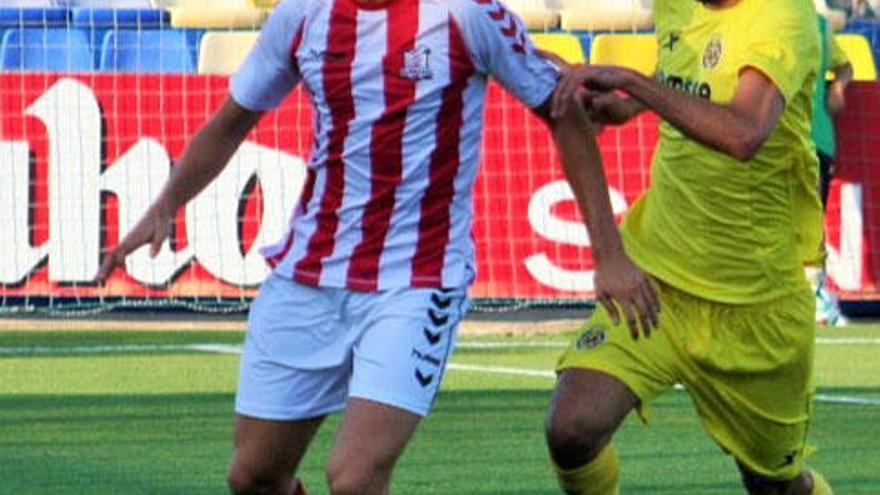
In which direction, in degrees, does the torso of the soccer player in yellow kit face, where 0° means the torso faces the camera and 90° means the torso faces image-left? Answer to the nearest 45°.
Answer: approximately 45°

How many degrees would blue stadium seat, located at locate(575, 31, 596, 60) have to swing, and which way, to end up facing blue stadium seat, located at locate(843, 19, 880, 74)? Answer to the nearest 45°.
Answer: approximately 135° to its left

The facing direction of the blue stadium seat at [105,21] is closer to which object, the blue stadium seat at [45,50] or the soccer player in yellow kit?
the soccer player in yellow kit

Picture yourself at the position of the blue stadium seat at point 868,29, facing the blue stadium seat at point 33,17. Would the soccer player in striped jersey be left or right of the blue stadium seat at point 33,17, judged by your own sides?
left

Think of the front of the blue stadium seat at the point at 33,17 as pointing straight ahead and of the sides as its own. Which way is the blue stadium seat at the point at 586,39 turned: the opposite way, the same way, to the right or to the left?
the same way

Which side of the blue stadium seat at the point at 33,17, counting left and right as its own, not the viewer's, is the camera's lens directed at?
front

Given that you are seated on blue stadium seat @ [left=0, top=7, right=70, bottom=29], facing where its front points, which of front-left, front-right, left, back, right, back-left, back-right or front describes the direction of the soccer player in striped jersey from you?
front

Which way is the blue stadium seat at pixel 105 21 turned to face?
toward the camera

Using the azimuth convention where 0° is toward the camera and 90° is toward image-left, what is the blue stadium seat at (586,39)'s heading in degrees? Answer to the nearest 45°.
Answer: approximately 0°

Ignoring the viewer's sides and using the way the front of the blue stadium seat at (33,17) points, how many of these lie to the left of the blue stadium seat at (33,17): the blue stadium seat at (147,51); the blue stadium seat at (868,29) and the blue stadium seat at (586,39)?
3

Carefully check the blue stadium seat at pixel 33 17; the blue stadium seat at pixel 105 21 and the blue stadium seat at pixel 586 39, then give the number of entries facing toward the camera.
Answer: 3

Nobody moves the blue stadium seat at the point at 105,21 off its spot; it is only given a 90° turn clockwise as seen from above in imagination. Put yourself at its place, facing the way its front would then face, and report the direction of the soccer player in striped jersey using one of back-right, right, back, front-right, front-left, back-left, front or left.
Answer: left

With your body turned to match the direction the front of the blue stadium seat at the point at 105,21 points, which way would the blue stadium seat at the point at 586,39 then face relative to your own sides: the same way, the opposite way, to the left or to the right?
the same way

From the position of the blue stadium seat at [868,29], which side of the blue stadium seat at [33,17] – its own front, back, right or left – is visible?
left
